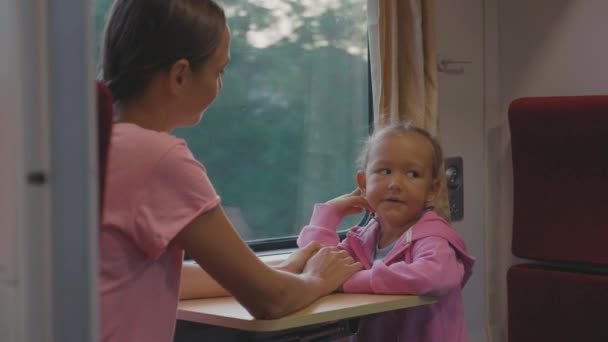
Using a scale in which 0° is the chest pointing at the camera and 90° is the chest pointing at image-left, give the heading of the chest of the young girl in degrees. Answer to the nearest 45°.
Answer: approximately 45°

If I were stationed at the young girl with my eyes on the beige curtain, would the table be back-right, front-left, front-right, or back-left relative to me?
back-left

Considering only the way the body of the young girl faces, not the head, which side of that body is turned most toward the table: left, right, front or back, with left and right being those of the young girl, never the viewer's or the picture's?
front
